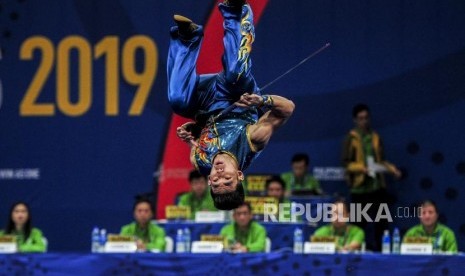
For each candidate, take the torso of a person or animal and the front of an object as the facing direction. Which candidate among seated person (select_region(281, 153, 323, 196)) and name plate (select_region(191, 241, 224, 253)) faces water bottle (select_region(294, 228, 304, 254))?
the seated person

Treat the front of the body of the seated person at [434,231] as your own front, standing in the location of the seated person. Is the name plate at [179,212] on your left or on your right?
on your right

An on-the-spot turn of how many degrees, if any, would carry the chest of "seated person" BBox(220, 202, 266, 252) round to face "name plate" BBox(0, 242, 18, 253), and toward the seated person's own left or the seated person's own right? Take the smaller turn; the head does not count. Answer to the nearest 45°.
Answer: approximately 90° to the seated person's own right

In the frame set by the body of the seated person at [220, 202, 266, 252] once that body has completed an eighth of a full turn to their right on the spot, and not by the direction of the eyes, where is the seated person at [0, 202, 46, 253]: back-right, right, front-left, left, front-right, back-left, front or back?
front-right

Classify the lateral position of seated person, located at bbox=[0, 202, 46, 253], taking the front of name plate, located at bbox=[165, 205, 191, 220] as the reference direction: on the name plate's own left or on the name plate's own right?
on the name plate's own right

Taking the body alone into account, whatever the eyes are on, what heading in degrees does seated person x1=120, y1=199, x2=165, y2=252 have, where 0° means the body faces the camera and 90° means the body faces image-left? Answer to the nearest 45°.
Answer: approximately 0°

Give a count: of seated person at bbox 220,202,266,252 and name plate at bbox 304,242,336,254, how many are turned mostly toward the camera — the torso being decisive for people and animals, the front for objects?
2

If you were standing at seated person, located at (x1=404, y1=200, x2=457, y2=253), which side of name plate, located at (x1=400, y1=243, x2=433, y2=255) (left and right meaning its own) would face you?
back

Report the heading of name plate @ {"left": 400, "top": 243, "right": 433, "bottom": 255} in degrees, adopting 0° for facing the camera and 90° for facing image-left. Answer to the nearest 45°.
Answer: approximately 0°
